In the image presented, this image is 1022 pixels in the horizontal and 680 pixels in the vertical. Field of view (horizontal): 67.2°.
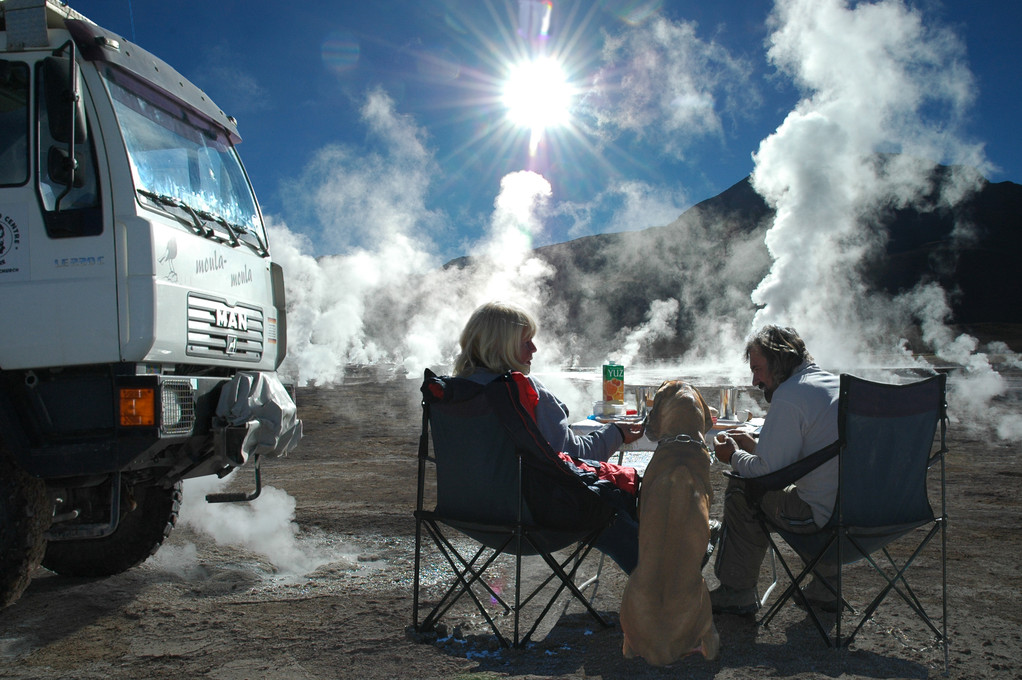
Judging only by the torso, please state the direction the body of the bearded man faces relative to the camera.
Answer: to the viewer's left

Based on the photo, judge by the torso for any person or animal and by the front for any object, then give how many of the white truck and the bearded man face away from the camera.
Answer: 0

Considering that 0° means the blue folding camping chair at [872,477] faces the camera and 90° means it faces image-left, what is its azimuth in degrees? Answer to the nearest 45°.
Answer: approximately 135°

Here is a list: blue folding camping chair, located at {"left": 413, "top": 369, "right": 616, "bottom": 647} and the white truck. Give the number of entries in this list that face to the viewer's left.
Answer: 0

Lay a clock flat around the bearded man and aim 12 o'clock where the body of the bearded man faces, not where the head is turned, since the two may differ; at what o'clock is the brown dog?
The brown dog is roughly at 10 o'clock from the bearded man.

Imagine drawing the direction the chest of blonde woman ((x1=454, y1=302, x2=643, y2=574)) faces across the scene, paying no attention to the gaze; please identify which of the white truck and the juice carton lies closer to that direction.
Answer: the juice carton

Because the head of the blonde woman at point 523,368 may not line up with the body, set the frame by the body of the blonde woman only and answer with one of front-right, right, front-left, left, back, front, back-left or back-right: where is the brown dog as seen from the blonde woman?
right

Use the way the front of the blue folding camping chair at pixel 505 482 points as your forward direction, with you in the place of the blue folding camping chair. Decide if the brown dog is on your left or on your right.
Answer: on your right

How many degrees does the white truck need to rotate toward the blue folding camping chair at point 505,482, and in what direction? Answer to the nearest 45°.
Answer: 0° — it already faces it

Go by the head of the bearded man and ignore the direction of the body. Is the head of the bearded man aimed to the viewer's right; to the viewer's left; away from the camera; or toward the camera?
to the viewer's left

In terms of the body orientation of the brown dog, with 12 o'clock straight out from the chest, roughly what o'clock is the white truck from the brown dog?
The white truck is roughly at 9 o'clock from the brown dog.

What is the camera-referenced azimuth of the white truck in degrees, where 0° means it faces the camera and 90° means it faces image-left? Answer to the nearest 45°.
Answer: approximately 315°

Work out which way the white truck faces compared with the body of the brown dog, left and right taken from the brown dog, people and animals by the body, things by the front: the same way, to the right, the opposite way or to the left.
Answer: to the right

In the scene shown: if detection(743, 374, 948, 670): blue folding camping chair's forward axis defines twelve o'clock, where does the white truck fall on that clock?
The white truck is roughly at 10 o'clock from the blue folding camping chair.

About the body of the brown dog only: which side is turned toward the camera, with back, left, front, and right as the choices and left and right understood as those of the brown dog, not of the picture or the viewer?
back

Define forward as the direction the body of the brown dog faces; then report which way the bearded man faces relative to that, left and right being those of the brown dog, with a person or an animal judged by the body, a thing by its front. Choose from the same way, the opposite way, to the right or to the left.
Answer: to the left

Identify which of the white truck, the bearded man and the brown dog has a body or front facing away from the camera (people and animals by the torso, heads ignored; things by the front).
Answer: the brown dog

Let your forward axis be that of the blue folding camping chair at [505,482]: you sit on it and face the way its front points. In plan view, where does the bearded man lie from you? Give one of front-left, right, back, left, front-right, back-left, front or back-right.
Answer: front-right

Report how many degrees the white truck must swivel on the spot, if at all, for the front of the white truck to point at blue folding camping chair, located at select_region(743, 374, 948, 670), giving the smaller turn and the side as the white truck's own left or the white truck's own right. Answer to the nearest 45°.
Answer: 0° — it already faces it

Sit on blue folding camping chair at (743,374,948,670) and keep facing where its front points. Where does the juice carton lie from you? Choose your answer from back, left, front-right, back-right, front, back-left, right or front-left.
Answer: front
